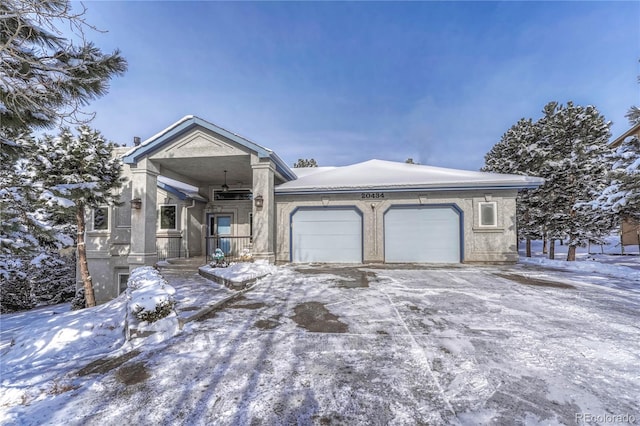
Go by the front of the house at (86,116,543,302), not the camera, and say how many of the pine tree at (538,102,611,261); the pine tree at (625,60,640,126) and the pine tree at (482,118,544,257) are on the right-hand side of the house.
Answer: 0

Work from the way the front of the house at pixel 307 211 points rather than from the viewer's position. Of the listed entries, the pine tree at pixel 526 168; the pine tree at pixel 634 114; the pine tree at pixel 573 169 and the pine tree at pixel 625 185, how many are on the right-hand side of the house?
0

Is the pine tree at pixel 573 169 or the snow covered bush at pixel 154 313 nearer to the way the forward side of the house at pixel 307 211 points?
the snow covered bush

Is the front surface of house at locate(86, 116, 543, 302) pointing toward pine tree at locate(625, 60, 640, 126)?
no

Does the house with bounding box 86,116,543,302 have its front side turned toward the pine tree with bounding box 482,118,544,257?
no

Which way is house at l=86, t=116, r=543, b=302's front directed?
toward the camera

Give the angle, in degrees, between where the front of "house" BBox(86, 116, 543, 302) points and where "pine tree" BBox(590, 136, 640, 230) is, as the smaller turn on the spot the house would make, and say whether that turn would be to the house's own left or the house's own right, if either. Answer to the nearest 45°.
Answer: approximately 45° to the house's own left

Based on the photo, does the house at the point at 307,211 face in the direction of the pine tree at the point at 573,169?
no

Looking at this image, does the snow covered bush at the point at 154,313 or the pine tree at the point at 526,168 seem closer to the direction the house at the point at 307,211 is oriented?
the snow covered bush

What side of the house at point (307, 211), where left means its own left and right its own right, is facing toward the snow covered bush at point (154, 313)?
front

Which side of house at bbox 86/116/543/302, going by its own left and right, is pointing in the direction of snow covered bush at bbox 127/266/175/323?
front
